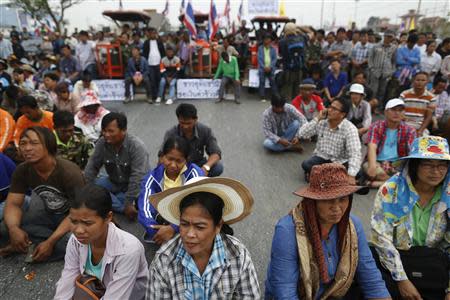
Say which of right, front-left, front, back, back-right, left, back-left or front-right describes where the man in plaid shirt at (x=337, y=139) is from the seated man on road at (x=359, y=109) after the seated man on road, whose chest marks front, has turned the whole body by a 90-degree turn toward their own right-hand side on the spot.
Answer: back-left

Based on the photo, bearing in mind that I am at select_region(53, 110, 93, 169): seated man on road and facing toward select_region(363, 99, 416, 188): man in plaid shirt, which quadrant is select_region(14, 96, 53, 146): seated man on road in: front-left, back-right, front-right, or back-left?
back-left

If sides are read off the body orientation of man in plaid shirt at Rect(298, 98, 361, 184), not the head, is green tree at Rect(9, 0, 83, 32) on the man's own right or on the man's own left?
on the man's own right

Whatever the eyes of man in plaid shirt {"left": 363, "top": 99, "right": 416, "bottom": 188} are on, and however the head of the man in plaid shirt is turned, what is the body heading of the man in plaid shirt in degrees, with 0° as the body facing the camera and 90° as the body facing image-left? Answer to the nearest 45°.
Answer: approximately 0°

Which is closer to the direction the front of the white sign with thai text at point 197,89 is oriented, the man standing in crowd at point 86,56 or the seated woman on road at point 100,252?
the seated woman on road

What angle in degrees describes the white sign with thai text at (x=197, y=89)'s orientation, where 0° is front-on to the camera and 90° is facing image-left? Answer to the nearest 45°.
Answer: approximately 0°
